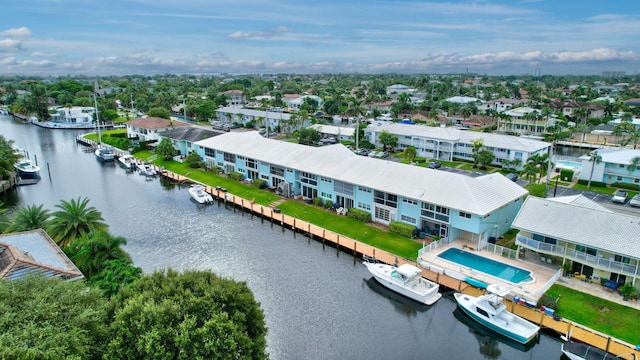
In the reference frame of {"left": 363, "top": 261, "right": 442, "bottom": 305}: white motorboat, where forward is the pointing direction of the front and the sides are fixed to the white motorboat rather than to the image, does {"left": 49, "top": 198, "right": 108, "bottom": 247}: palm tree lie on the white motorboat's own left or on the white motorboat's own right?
on the white motorboat's own left

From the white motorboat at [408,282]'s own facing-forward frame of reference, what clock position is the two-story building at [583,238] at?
The two-story building is roughly at 4 o'clock from the white motorboat.

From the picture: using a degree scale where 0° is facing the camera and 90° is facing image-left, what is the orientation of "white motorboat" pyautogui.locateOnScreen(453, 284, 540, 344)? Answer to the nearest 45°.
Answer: approximately 135°

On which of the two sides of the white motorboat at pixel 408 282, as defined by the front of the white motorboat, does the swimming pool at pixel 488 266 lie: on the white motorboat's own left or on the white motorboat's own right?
on the white motorboat's own right

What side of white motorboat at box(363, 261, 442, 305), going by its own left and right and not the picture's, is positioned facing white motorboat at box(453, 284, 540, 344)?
back

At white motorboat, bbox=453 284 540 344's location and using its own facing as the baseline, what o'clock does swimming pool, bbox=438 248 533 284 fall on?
The swimming pool is roughly at 1 o'clock from the white motorboat.

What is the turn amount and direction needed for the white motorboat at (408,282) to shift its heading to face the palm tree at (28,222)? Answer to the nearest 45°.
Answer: approximately 45° to its left
